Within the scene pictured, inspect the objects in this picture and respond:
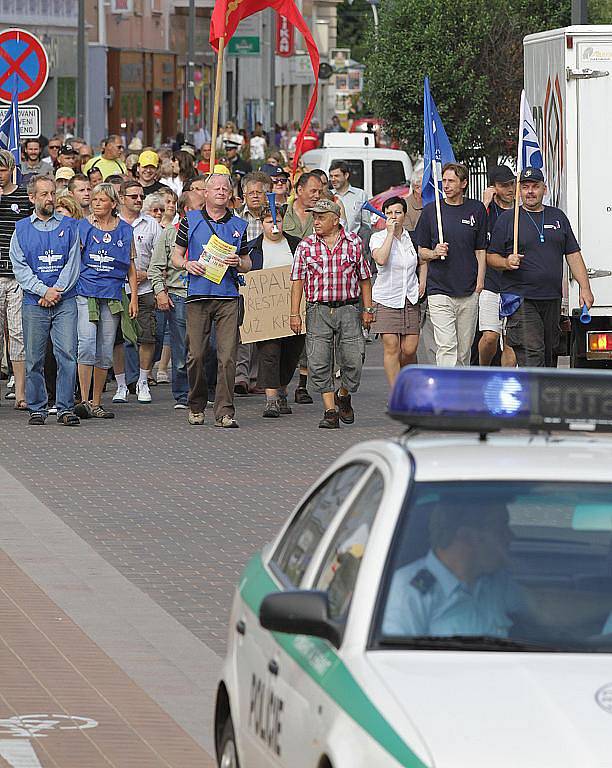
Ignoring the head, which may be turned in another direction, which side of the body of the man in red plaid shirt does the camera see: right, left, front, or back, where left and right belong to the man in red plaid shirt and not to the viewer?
front

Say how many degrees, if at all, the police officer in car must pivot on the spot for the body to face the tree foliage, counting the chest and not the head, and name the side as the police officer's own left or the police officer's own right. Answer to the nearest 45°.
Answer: approximately 135° to the police officer's own left

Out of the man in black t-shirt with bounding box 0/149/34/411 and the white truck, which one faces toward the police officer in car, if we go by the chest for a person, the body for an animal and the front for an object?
the man in black t-shirt

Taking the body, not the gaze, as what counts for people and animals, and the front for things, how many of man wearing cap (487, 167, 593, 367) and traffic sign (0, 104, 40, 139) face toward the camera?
2

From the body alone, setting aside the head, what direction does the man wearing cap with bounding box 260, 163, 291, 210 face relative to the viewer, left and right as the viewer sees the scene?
facing the viewer

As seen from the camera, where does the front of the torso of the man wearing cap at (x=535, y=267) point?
toward the camera

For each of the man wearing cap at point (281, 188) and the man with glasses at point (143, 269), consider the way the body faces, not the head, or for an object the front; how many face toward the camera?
2

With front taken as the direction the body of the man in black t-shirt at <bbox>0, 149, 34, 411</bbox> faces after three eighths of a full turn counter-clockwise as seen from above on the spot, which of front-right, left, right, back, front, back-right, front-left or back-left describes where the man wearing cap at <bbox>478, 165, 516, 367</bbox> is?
front-right
